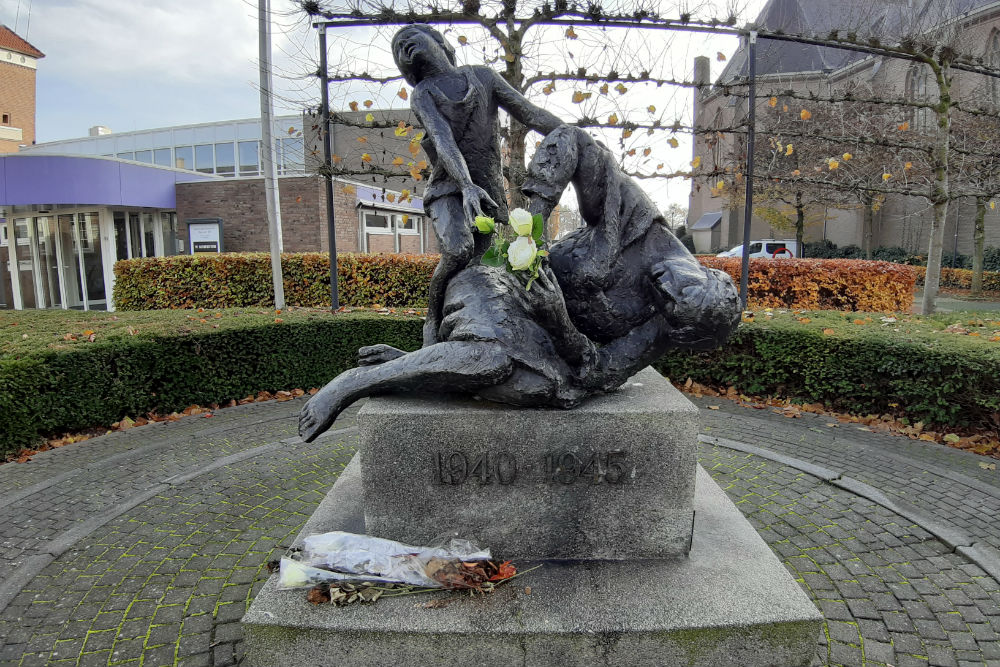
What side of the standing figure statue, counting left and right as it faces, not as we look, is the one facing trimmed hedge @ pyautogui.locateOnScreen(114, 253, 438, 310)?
back

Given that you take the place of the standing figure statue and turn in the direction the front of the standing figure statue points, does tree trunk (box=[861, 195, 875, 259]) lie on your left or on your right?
on your left

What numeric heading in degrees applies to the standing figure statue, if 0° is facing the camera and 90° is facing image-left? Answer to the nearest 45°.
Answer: approximately 315°

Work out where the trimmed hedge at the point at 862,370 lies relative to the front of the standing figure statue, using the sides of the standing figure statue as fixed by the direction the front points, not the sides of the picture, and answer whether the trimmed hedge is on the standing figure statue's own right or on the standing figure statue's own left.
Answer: on the standing figure statue's own left

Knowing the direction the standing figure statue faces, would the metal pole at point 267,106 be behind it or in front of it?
behind
